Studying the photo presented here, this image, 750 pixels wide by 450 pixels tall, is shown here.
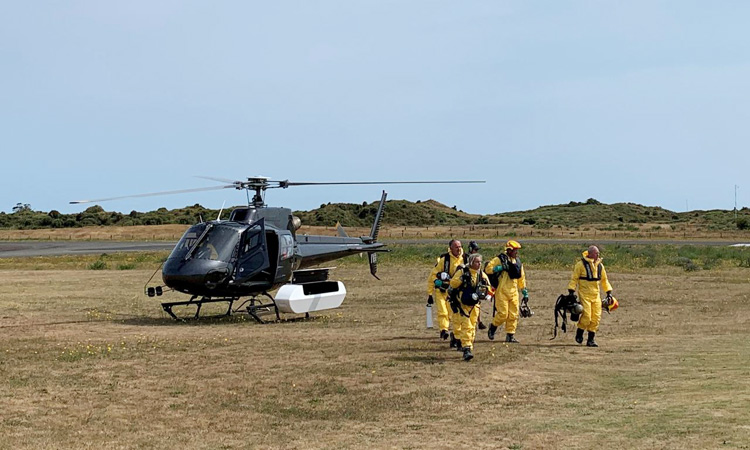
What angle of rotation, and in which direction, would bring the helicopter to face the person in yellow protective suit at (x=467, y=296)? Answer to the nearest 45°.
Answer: approximately 90° to its left

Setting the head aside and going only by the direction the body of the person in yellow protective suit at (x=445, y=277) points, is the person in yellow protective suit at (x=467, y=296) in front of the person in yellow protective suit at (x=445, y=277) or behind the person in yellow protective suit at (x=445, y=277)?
in front

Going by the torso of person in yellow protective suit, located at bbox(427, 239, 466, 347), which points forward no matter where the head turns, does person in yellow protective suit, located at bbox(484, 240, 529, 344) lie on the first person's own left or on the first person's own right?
on the first person's own left

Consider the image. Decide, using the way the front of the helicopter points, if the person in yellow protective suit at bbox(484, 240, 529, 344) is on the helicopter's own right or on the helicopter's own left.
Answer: on the helicopter's own left

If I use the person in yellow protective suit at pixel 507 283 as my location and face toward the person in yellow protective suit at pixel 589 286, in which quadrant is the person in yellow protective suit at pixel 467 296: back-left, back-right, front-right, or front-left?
back-right

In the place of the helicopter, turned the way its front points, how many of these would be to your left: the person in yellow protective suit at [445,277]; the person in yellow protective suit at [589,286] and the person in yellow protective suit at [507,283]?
3

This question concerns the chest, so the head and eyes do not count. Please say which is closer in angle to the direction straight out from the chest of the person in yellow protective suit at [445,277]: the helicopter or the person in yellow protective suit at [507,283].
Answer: the person in yellow protective suit

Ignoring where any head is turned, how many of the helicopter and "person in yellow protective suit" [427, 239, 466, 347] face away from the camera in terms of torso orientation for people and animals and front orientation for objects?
0

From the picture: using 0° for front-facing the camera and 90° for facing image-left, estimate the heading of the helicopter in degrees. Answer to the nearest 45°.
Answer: approximately 45°

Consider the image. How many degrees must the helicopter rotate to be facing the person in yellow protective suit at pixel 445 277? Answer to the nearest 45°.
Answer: approximately 90° to its left

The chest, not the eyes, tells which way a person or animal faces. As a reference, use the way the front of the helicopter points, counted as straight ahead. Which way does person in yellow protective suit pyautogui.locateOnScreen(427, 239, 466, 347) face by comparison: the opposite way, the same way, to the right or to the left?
to the left

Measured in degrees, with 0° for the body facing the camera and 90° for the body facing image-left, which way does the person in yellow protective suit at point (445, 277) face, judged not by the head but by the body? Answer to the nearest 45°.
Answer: approximately 315°
